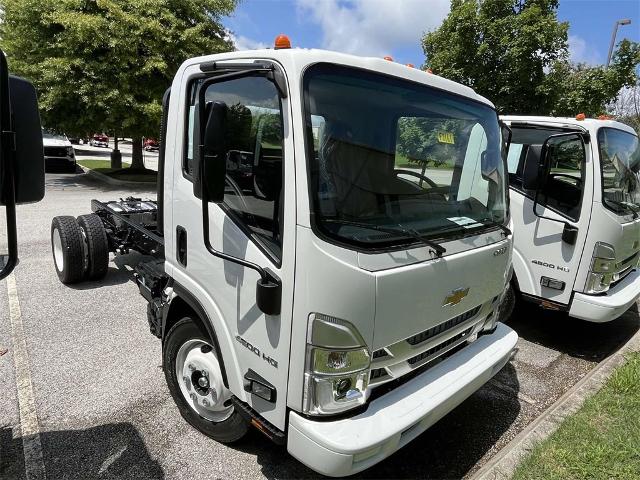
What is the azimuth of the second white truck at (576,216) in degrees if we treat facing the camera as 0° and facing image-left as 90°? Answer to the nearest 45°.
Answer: approximately 315°

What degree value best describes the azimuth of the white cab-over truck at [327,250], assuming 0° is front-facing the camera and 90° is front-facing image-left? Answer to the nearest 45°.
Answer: approximately 315°

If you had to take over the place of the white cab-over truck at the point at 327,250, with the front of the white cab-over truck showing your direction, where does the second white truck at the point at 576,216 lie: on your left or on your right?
on your left

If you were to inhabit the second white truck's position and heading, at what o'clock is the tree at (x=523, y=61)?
The tree is roughly at 7 o'clock from the second white truck.

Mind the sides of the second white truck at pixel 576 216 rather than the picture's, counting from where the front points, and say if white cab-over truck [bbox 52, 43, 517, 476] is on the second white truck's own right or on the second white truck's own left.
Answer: on the second white truck's own right

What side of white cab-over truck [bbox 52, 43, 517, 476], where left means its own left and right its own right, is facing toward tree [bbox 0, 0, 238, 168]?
back

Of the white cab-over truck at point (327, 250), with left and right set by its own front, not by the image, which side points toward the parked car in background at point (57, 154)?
back

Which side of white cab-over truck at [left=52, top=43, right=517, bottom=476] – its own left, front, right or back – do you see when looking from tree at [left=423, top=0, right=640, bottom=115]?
left
